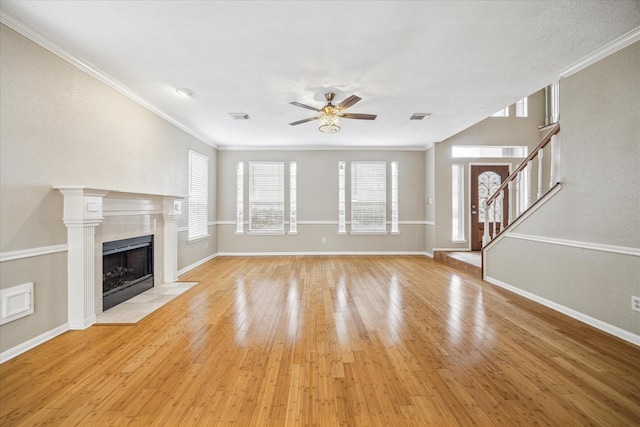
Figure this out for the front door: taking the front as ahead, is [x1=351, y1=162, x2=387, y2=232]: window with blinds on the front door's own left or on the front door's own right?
on the front door's own right

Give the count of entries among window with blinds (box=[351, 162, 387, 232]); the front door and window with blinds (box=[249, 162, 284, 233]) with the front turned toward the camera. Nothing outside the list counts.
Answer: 3

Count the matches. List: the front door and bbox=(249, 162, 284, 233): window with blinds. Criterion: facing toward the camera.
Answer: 2

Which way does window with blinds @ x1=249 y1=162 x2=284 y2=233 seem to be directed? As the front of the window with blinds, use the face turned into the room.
toward the camera

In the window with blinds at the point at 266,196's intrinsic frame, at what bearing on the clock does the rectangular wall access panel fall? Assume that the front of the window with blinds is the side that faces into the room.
The rectangular wall access panel is roughly at 1 o'clock from the window with blinds.

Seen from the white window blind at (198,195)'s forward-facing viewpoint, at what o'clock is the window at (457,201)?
The window is roughly at 11 o'clock from the white window blind.

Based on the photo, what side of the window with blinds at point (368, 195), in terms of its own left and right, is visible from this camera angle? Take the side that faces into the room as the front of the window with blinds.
front

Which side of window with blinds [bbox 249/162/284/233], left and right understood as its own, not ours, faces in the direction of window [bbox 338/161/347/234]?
left

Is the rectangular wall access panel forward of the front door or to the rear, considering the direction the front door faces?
forward

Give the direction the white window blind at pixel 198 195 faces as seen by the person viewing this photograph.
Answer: facing the viewer and to the right of the viewer

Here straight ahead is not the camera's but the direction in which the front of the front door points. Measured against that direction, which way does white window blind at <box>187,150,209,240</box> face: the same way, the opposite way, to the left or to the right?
to the left
